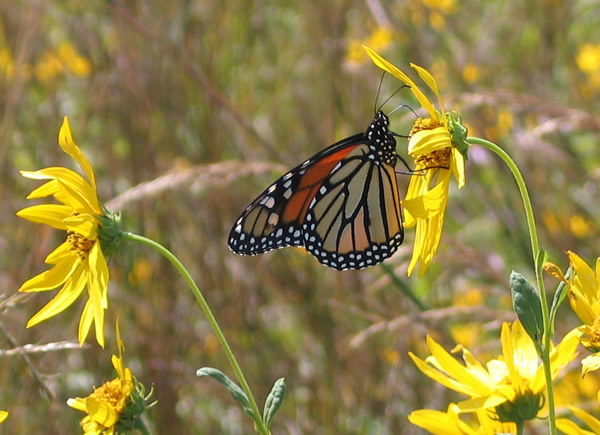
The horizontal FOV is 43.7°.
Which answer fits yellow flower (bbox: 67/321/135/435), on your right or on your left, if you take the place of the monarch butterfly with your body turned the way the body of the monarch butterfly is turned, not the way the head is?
on your right

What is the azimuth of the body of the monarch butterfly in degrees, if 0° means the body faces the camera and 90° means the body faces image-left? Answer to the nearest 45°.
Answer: approximately 270°

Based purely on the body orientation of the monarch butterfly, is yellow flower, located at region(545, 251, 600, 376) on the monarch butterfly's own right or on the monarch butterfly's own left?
on the monarch butterfly's own right
